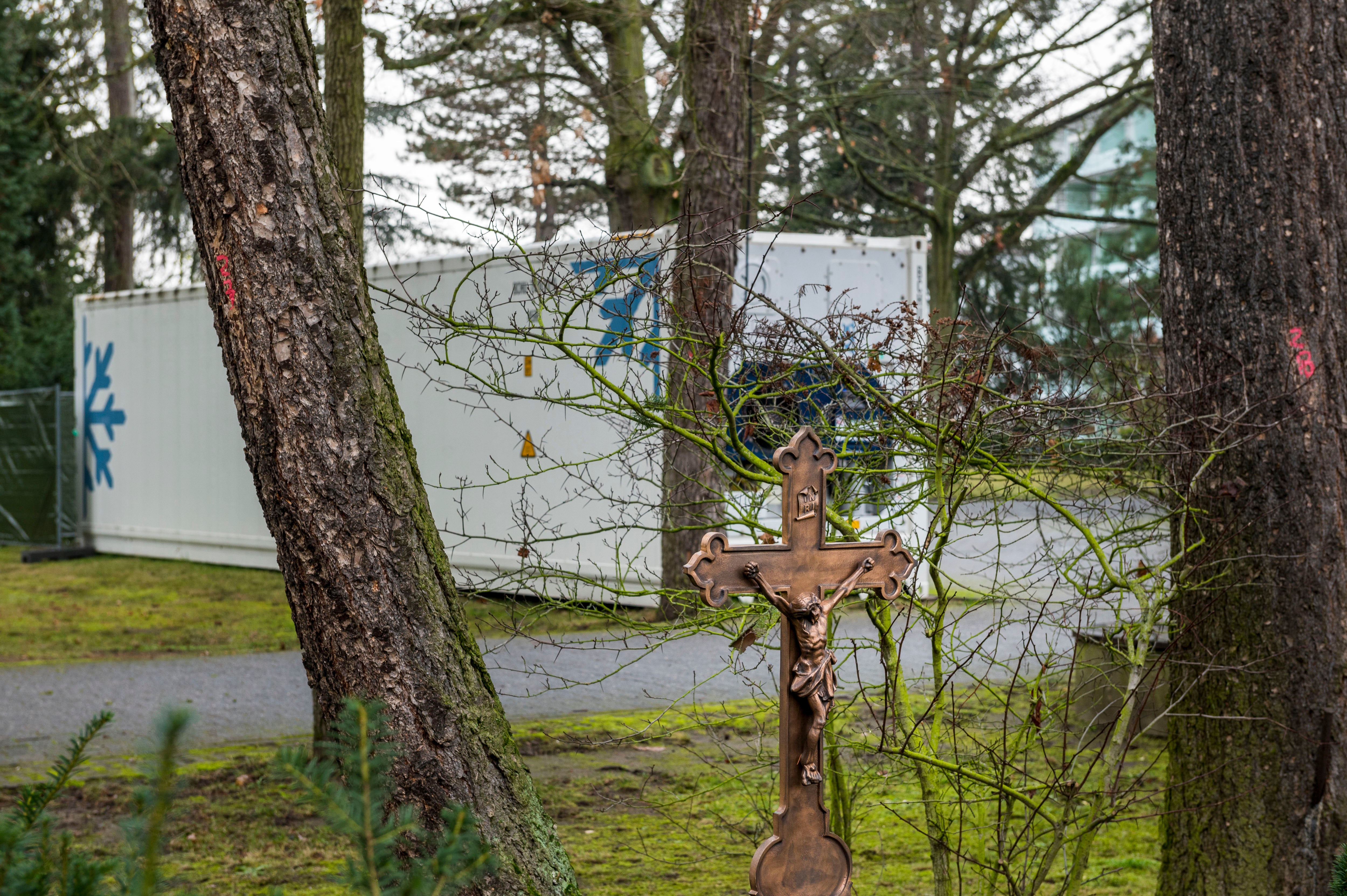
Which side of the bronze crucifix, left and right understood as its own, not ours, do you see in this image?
front

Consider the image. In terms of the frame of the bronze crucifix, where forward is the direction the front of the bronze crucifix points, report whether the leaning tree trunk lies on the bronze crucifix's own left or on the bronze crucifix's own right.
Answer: on the bronze crucifix's own right

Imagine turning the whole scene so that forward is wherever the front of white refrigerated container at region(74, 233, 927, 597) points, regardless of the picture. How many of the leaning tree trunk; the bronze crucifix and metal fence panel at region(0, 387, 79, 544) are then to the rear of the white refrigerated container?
1

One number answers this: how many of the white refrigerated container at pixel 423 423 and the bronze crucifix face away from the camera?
0

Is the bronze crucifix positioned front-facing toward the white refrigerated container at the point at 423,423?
no

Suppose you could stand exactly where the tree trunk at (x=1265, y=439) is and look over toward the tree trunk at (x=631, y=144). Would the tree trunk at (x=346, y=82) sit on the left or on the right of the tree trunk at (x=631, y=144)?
left

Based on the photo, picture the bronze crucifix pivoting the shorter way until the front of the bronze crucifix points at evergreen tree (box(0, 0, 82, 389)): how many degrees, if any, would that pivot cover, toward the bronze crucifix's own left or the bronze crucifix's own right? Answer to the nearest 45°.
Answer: approximately 135° to the bronze crucifix's own right

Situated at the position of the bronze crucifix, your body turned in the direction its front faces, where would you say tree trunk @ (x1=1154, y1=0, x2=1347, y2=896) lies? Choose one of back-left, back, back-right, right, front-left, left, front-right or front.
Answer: back-left

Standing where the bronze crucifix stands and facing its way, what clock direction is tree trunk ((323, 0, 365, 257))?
The tree trunk is roughly at 5 o'clock from the bronze crucifix.

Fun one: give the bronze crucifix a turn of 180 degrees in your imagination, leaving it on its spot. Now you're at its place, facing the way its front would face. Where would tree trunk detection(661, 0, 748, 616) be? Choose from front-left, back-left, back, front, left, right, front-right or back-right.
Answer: front
